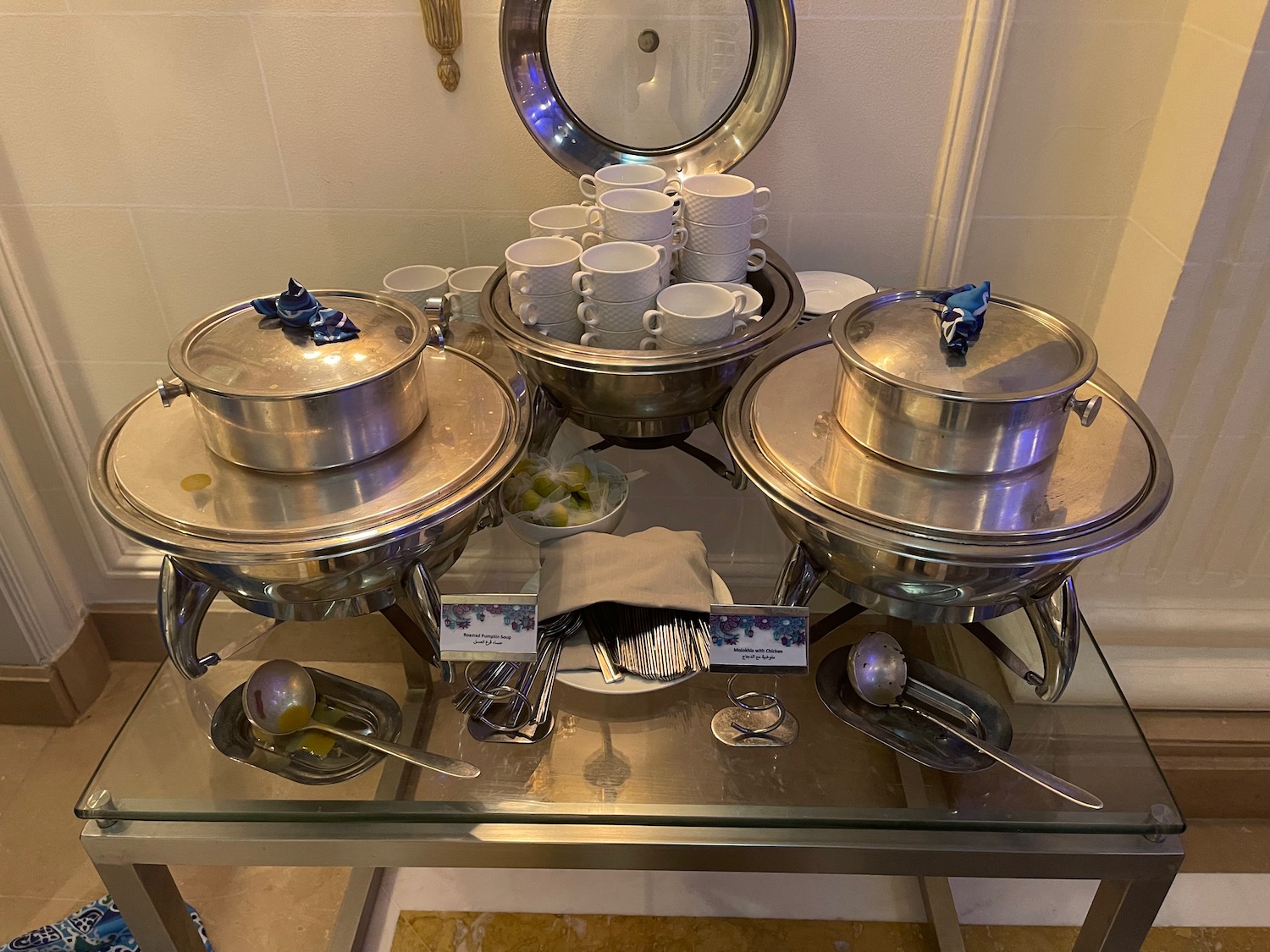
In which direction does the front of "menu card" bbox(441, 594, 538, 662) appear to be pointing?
toward the camera

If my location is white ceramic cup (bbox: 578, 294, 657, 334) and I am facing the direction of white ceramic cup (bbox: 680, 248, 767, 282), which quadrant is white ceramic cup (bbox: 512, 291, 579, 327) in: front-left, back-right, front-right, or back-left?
back-left

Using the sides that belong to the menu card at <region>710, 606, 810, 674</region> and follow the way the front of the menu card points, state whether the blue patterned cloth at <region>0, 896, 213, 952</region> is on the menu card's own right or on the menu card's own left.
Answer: on the menu card's own right

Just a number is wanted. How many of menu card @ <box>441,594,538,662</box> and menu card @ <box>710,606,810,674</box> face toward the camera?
2

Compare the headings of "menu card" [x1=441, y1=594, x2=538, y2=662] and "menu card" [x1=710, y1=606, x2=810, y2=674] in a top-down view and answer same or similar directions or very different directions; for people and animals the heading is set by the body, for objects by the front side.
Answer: same or similar directions

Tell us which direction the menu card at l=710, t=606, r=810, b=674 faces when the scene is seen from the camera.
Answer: facing the viewer

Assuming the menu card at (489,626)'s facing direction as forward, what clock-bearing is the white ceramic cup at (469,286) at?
The white ceramic cup is roughly at 6 o'clock from the menu card.
